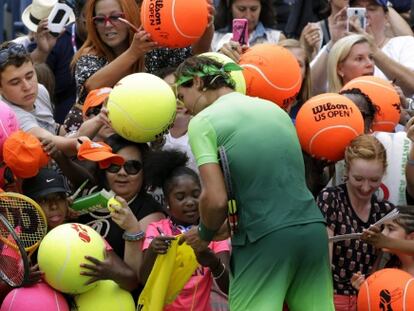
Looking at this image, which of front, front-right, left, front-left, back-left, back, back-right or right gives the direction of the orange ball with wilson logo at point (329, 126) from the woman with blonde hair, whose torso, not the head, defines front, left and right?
front-right

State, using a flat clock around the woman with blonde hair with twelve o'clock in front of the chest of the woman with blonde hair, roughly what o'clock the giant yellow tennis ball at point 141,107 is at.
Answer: The giant yellow tennis ball is roughly at 3 o'clock from the woman with blonde hair.

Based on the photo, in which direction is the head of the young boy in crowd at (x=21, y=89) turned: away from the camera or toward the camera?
toward the camera

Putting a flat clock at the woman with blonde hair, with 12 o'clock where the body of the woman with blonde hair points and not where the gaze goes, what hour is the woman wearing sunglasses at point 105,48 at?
The woman wearing sunglasses is roughly at 4 o'clock from the woman with blonde hair.

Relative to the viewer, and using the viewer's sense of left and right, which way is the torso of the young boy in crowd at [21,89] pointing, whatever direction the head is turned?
facing the viewer and to the right of the viewer

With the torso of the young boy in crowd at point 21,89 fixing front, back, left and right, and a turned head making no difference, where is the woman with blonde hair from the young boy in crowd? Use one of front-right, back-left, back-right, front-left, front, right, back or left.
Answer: front-left

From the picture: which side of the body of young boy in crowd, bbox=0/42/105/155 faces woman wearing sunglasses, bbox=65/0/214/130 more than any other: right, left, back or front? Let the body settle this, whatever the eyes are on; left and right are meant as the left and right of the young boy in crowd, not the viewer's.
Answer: left

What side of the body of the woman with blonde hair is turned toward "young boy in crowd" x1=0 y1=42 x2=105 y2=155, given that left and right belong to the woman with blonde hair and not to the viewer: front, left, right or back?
right

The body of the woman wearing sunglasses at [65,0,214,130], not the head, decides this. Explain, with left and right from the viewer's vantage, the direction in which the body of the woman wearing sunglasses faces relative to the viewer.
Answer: facing the viewer

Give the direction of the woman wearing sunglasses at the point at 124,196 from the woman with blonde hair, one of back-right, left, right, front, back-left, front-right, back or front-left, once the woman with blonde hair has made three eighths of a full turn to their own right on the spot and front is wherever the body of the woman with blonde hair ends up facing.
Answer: front-left

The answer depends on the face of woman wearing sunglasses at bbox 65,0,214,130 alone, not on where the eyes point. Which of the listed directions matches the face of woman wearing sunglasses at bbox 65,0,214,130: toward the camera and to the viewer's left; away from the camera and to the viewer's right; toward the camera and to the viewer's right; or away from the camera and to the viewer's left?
toward the camera and to the viewer's right

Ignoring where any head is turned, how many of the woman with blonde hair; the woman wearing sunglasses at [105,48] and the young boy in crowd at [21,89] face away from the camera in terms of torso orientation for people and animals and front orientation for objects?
0

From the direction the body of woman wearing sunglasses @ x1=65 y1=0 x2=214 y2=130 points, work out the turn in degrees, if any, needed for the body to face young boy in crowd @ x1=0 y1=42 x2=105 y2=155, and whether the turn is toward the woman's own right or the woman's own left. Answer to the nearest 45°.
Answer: approximately 45° to the woman's own right

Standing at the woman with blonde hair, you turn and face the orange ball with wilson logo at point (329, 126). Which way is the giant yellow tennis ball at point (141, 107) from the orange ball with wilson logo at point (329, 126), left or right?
right
